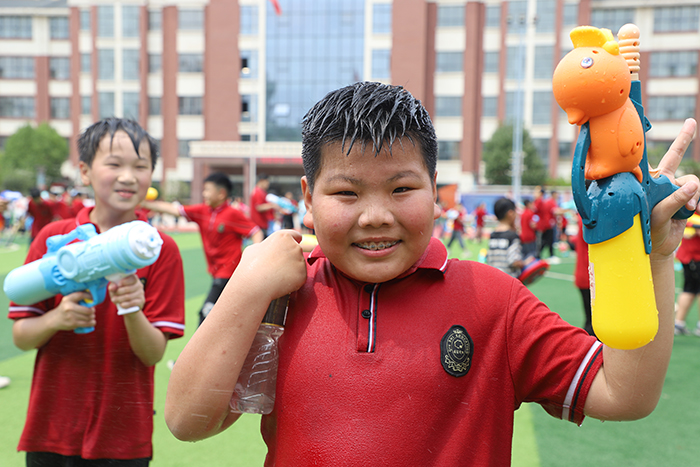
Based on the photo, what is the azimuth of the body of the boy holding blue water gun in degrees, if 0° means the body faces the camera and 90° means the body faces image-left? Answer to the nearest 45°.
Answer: approximately 0°

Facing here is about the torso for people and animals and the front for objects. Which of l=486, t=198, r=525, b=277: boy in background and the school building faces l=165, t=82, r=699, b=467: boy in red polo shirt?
the school building

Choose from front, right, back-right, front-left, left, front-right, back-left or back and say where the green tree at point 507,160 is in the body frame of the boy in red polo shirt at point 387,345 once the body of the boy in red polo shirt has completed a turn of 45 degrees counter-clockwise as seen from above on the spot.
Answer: back-left

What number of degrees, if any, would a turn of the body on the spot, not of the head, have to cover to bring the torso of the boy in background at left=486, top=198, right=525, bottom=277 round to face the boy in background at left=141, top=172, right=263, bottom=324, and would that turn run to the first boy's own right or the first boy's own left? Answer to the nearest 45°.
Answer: approximately 135° to the first boy's own left

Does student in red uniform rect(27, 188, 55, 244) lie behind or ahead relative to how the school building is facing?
ahead

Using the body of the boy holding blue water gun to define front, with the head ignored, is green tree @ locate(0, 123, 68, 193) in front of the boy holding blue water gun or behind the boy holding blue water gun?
behind

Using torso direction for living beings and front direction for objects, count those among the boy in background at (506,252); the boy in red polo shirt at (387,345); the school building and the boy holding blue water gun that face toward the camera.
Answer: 3

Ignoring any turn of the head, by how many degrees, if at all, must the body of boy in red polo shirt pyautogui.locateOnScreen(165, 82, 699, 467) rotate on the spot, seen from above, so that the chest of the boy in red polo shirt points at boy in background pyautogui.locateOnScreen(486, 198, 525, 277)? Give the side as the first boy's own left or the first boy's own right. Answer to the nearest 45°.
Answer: approximately 180°

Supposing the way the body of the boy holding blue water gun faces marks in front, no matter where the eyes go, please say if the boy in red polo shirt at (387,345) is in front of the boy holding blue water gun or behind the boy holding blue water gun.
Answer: in front

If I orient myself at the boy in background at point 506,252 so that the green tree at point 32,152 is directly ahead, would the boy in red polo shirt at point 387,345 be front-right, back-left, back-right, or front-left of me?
back-left
